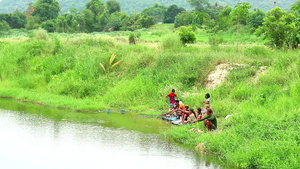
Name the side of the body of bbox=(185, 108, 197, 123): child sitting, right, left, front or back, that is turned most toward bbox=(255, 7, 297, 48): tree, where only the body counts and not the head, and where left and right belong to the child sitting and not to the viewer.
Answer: back

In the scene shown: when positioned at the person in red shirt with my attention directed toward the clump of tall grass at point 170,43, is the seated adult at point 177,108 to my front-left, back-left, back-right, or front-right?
back-right

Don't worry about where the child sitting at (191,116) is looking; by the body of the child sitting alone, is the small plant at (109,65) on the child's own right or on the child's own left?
on the child's own right

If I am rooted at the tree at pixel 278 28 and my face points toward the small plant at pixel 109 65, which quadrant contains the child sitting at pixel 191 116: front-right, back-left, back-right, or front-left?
front-left

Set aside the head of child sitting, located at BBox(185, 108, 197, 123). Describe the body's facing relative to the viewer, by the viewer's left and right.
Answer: facing the viewer and to the left of the viewer

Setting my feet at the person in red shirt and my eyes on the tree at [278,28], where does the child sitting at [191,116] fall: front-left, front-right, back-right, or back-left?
back-right

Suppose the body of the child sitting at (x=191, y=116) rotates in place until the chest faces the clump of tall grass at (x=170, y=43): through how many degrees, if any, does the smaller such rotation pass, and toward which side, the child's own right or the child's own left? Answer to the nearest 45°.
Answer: approximately 135° to the child's own right

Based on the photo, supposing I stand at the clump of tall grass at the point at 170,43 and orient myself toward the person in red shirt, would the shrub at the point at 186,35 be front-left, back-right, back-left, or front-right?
back-left

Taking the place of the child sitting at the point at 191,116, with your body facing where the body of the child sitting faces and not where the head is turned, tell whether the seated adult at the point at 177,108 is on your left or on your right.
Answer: on your right

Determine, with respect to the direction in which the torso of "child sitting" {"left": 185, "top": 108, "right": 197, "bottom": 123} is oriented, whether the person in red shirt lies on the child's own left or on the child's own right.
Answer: on the child's own right

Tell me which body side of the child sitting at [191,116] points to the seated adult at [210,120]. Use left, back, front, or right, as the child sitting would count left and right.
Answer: left

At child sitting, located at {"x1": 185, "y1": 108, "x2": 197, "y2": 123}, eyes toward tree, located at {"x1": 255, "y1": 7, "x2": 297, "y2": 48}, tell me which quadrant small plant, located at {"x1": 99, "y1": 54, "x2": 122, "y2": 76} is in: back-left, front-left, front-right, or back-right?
front-left

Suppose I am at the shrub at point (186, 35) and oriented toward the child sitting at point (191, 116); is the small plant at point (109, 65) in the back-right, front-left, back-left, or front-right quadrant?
front-right

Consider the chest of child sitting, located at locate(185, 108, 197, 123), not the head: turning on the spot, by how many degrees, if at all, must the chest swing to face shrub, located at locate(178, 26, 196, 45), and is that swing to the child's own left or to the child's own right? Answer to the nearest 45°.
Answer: approximately 135° to the child's own right
